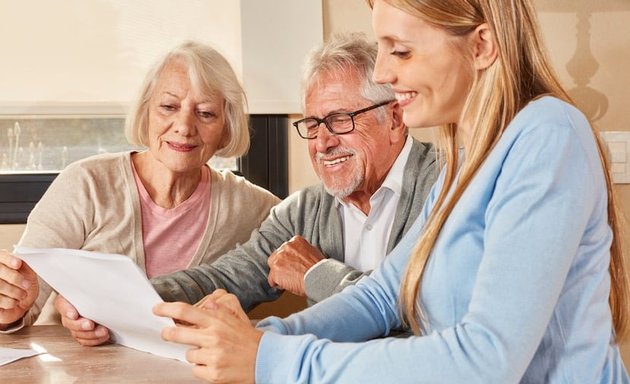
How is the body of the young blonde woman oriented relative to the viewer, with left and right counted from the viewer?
facing to the left of the viewer

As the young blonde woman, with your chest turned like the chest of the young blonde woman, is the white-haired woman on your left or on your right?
on your right

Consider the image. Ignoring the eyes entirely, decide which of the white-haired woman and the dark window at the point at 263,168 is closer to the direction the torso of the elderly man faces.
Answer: the white-haired woman

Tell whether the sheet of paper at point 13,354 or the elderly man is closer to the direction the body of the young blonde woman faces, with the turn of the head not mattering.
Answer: the sheet of paper

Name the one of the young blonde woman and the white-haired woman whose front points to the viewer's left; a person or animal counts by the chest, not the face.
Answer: the young blonde woman

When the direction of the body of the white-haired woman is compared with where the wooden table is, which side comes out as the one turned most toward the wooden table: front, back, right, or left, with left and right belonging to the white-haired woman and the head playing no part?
front

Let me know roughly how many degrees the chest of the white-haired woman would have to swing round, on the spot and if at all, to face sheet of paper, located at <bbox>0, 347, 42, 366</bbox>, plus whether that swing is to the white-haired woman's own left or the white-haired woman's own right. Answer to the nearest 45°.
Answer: approximately 45° to the white-haired woman's own right

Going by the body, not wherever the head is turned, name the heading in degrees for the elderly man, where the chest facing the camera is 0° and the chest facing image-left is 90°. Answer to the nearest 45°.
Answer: approximately 45°

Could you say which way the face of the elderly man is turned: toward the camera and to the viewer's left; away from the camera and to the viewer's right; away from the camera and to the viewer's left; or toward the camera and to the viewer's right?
toward the camera and to the viewer's left

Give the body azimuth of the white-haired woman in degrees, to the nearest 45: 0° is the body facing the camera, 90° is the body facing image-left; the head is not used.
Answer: approximately 0°

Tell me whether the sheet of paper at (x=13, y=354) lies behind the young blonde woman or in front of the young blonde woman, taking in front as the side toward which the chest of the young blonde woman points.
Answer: in front

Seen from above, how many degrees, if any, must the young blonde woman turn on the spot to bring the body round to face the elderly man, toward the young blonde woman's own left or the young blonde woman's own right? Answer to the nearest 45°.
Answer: approximately 90° to the young blonde woman's own right

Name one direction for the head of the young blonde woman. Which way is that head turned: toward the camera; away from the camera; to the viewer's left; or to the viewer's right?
to the viewer's left

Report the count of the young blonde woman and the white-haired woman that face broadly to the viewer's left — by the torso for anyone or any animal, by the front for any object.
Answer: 1
